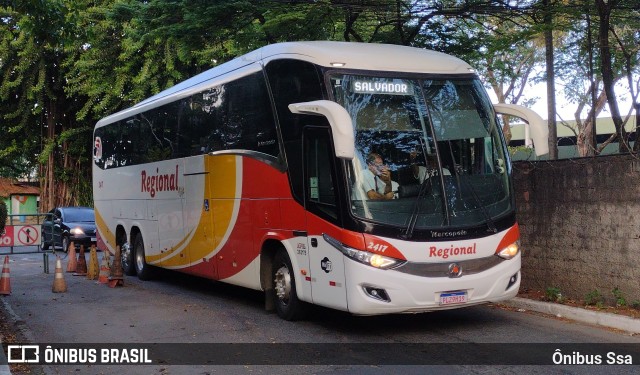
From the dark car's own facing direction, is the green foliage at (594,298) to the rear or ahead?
ahead

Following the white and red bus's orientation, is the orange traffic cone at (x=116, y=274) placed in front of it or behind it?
behind

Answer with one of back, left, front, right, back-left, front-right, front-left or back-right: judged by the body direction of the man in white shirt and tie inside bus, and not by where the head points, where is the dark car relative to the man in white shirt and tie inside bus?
back

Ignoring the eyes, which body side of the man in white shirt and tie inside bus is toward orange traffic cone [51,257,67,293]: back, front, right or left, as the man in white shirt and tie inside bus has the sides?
back

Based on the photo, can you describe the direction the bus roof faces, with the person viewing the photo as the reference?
facing the viewer and to the right of the viewer

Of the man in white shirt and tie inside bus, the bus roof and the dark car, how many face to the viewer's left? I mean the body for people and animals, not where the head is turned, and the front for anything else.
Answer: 0

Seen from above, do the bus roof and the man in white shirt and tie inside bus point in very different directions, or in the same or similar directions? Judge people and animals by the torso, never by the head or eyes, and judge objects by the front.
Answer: same or similar directions

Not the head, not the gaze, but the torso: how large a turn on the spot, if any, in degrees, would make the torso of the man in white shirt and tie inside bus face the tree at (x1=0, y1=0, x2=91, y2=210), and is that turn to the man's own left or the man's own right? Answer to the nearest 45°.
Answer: approximately 180°

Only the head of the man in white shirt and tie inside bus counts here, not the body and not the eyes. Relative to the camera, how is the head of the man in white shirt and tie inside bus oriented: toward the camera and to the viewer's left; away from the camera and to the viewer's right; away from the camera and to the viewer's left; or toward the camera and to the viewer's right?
toward the camera and to the viewer's right

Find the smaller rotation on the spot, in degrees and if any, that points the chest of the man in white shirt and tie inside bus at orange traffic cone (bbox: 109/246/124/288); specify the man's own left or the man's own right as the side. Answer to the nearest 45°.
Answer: approximately 180°

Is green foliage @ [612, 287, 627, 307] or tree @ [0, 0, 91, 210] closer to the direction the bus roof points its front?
the green foliage

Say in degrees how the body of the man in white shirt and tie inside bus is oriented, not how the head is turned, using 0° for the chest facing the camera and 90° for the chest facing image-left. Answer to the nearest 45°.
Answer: approximately 315°

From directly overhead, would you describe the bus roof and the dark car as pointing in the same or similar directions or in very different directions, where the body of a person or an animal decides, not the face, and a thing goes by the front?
same or similar directions

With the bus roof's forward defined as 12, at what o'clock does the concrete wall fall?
The concrete wall is roughly at 10 o'clock from the bus roof.

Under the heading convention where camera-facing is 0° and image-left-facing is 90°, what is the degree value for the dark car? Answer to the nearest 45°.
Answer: approximately 315°

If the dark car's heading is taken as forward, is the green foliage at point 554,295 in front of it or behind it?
in front
